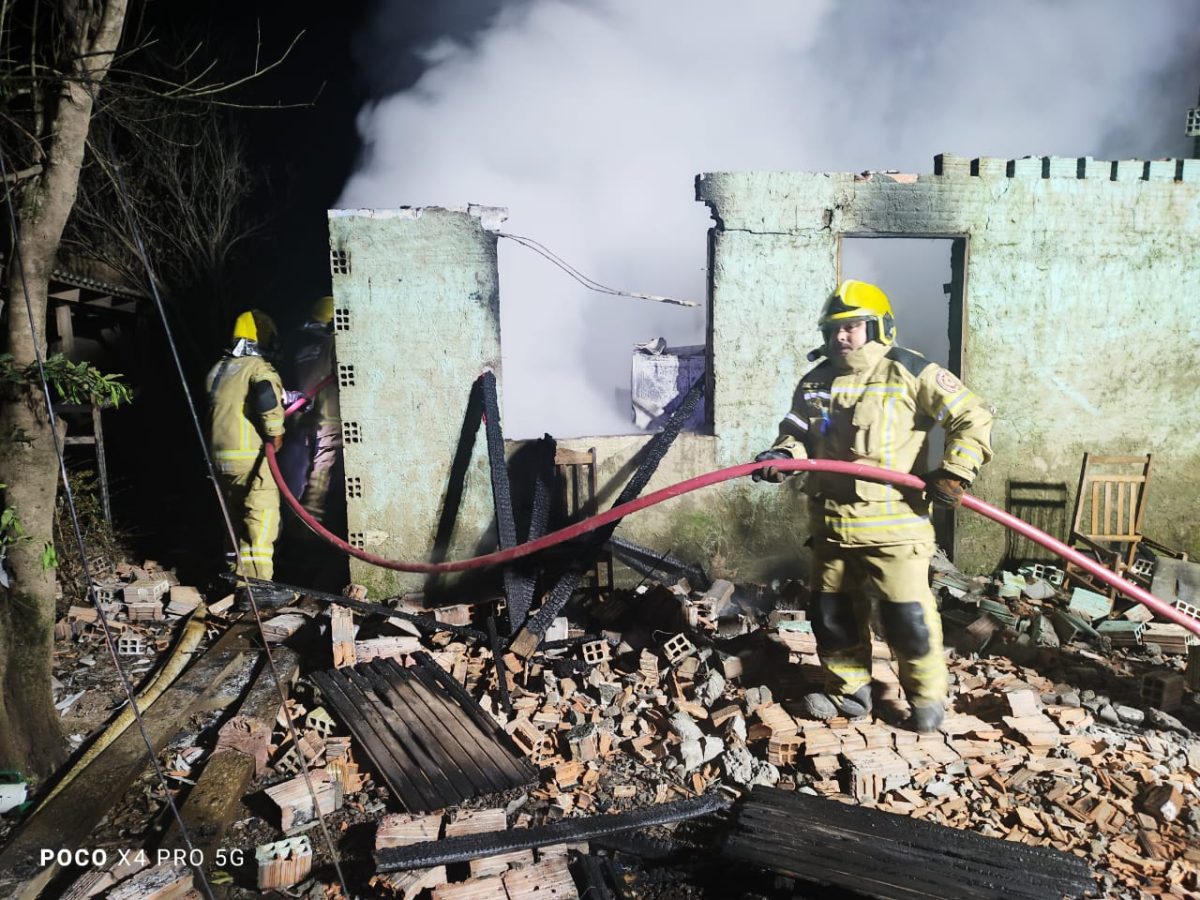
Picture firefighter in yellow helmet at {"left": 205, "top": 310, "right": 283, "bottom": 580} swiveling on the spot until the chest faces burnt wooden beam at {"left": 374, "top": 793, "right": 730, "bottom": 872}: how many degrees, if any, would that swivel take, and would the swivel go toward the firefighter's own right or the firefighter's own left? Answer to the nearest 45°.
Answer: approximately 135° to the firefighter's own right

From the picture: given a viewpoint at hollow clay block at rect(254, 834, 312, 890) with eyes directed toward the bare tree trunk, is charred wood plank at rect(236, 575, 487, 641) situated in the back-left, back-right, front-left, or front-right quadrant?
front-right

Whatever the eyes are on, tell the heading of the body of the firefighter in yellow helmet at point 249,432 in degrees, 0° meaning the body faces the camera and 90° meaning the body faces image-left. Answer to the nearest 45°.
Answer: approximately 225°

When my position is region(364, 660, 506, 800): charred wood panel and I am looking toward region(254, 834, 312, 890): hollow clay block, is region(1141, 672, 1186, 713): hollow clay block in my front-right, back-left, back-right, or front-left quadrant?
back-left

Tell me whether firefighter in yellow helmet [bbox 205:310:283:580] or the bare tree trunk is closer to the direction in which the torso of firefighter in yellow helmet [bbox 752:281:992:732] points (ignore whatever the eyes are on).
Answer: the bare tree trunk

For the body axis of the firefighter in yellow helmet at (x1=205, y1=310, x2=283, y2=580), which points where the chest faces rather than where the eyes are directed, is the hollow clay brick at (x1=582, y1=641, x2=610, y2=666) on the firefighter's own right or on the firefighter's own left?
on the firefighter's own right

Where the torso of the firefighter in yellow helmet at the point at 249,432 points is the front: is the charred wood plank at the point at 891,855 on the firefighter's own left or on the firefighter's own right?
on the firefighter's own right

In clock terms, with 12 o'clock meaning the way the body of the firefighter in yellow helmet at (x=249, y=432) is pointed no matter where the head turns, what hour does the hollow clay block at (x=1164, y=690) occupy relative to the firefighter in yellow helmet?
The hollow clay block is roughly at 3 o'clock from the firefighter in yellow helmet.

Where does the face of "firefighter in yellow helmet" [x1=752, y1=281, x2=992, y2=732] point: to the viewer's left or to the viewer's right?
to the viewer's left

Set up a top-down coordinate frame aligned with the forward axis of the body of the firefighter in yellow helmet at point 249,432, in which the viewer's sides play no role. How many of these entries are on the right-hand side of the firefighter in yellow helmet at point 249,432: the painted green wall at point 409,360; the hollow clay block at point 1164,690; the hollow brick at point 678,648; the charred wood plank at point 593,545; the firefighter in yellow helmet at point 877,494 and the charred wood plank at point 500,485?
6

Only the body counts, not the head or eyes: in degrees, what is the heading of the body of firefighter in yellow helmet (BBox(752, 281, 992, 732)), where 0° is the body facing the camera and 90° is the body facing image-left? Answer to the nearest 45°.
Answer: approximately 45°
